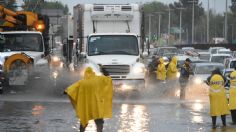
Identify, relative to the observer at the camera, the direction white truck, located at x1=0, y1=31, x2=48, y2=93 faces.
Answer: facing the viewer

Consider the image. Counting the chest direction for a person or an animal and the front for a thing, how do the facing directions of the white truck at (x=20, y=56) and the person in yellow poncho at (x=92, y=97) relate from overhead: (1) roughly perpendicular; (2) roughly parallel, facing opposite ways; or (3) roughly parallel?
roughly parallel, facing opposite ways

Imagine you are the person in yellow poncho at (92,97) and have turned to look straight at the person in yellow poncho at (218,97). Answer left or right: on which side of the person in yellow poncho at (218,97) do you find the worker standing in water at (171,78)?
left

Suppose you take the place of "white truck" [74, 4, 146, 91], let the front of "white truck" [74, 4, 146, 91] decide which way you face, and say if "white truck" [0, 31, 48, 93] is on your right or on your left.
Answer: on your right

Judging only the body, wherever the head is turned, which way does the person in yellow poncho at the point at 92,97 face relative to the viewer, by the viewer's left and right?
facing away from the viewer

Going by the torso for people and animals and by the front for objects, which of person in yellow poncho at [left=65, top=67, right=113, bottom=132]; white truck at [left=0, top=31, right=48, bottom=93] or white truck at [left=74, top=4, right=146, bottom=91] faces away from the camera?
the person in yellow poncho

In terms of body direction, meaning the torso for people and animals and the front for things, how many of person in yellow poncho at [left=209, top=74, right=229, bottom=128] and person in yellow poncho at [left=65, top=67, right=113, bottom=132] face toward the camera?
0

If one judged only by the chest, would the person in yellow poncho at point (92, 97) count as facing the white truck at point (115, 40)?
yes

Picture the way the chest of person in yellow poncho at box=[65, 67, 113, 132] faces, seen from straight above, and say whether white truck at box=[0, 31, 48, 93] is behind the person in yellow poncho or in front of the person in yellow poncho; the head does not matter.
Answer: in front

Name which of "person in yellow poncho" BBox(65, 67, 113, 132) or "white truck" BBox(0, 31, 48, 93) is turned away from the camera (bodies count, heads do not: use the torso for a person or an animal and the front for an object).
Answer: the person in yellow poncho

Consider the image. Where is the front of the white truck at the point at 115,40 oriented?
toward the camera
